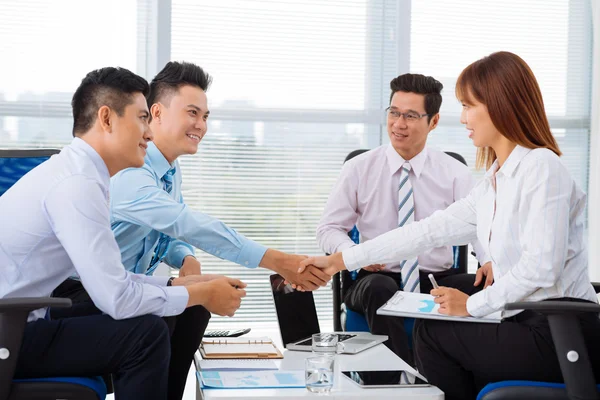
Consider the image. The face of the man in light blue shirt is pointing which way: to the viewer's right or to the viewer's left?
to the viewer's right

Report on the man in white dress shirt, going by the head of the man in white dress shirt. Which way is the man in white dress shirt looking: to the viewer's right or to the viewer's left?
to the viewer's right

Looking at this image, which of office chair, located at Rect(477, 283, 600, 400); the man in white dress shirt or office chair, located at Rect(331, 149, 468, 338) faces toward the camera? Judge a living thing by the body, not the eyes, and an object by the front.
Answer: office chair, located at Rect(331, 149, 468, 338)

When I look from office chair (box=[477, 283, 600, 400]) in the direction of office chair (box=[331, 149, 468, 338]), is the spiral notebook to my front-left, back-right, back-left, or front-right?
front-left

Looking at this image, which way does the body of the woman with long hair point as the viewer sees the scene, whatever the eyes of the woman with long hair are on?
to the viewer's left

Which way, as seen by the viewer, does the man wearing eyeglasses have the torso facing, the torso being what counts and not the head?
toward the camera

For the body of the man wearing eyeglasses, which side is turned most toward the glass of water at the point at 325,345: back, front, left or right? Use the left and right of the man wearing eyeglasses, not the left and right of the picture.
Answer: front

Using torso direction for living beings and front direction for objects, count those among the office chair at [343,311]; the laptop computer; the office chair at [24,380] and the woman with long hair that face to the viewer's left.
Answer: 1

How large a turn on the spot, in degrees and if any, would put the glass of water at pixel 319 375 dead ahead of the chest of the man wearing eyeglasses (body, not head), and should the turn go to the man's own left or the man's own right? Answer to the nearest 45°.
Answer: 0° — they already face it

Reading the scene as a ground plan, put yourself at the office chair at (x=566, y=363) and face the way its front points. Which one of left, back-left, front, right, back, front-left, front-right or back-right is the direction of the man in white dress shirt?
front

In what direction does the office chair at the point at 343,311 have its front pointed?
toward the camera

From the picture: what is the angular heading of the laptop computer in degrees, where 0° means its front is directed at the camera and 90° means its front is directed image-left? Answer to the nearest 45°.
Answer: approximately 315°

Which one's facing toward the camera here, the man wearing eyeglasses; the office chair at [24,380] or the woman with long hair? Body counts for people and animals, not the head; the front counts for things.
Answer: the man wearing eyeglasses

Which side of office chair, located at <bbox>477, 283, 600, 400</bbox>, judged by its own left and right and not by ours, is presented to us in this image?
left

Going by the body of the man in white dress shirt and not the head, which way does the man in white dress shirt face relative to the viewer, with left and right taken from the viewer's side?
facing to the right of the viewer

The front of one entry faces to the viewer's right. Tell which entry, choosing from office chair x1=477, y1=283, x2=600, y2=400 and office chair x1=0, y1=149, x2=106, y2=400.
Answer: office chair x1=0, y1=149, x2=106, y2=400

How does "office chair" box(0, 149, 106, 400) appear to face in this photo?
to the viewer's right
